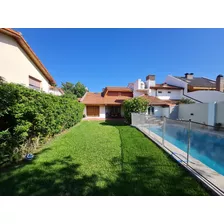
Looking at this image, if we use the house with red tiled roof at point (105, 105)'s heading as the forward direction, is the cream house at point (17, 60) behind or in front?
in front

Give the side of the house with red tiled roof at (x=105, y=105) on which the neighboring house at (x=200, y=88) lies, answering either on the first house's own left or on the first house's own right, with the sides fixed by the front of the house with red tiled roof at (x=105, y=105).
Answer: on the first house's own left

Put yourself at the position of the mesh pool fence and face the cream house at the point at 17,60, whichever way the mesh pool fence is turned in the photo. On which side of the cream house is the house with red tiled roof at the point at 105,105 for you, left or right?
right

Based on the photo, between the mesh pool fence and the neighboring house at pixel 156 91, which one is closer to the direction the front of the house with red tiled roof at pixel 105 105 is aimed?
the mesh pool fence

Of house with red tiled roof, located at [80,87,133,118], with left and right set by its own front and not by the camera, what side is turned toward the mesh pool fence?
front

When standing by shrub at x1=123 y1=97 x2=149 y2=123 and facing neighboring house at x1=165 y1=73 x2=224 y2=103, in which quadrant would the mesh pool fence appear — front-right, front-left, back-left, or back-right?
back-right

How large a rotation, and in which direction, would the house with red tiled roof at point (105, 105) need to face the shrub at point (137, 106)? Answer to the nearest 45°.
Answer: approximately 45° to its left

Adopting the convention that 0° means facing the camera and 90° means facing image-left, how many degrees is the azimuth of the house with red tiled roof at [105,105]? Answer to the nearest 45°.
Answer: approximately 0°

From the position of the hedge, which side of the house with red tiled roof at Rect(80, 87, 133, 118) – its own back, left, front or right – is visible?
front

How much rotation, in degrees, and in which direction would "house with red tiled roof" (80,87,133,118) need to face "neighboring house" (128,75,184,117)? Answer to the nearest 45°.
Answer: approximately 90° to its left
